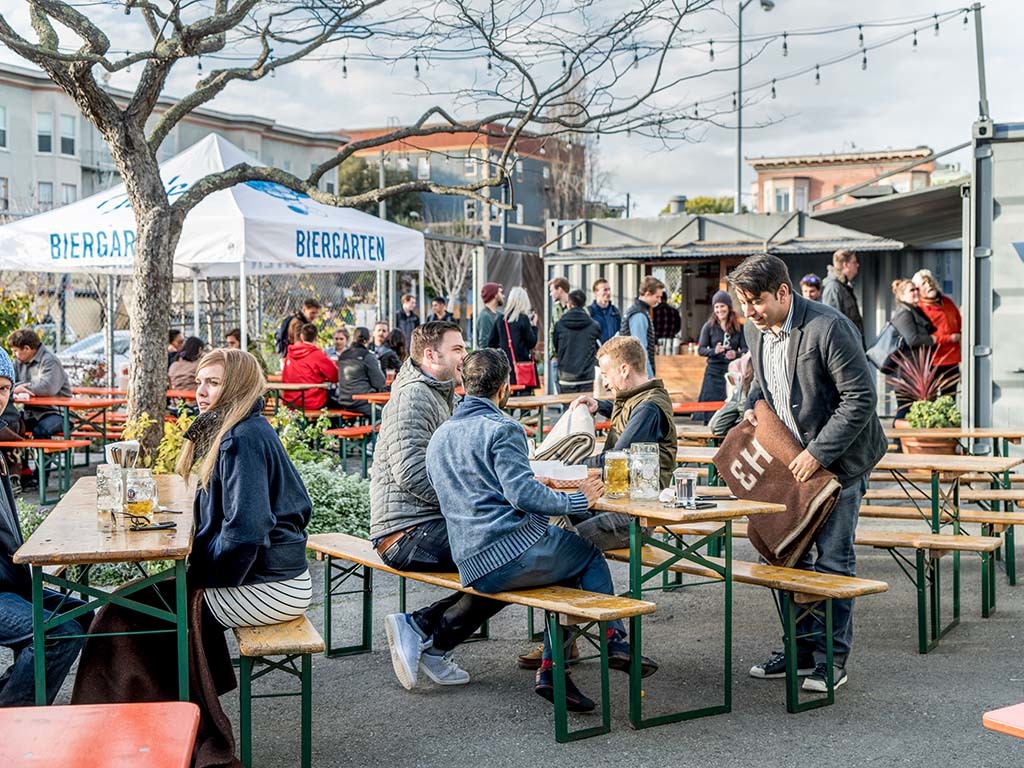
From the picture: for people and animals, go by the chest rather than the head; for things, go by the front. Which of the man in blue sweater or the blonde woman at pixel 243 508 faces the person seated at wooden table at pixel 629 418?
the man in blue sweater

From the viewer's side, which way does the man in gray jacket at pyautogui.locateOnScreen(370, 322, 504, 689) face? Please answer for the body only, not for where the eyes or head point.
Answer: to the viewer's right

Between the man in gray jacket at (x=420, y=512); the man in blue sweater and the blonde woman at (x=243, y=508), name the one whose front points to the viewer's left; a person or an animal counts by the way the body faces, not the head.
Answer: the blonde woman

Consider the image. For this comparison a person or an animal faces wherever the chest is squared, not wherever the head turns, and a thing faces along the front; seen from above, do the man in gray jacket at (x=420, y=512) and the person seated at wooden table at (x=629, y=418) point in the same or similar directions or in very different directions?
very different directions

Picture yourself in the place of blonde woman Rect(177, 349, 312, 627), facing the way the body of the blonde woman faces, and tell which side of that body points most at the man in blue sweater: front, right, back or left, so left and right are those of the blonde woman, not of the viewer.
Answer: back

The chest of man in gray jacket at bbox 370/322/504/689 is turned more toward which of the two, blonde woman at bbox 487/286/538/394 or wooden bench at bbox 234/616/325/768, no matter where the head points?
the blonde woman

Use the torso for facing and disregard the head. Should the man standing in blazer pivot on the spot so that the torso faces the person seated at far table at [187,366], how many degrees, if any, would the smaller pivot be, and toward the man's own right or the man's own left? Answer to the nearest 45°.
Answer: approximately 90° to the man's own right

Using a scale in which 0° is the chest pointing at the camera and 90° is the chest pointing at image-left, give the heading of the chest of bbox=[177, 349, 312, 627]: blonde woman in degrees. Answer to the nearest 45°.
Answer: approximately 90°

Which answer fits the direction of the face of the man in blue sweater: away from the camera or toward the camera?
away from the camera

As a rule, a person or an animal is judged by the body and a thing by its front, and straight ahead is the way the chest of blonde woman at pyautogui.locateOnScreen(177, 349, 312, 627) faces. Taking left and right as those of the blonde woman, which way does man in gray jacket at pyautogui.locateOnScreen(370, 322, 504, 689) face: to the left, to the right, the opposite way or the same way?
the opposite way

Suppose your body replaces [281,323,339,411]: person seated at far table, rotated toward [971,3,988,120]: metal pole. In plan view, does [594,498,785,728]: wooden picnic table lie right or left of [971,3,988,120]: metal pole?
right

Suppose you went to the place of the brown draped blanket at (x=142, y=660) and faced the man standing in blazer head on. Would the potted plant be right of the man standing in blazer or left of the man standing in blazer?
left

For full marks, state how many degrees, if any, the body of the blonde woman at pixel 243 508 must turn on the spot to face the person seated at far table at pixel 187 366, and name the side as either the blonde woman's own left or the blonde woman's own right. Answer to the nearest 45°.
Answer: approximately 90° to the blonde woman's own right

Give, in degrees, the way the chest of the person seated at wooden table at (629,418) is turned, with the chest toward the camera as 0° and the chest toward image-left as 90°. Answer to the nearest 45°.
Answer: approximately 90°

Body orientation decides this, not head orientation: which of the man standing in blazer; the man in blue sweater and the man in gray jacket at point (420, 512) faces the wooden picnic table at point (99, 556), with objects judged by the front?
the man standing in blazer

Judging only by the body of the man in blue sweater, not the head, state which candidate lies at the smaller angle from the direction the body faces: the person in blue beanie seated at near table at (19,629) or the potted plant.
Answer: the potted plant
